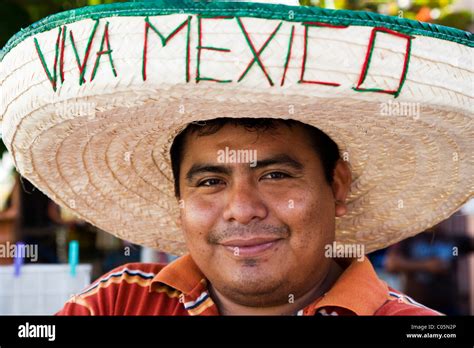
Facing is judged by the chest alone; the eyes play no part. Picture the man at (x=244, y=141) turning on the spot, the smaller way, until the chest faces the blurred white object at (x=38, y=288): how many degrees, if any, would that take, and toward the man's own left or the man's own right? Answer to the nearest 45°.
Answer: approximately 135° to the man's own right

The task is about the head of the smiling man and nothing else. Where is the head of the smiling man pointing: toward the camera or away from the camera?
toward the camera

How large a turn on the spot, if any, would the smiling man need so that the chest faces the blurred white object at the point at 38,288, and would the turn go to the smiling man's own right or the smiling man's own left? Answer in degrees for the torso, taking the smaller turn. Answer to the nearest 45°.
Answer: approximately 135° to the smiling man's own right

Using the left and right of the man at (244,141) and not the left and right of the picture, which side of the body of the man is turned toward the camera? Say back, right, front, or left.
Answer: front

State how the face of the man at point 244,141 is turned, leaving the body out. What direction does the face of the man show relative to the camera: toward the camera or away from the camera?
toward the camera
